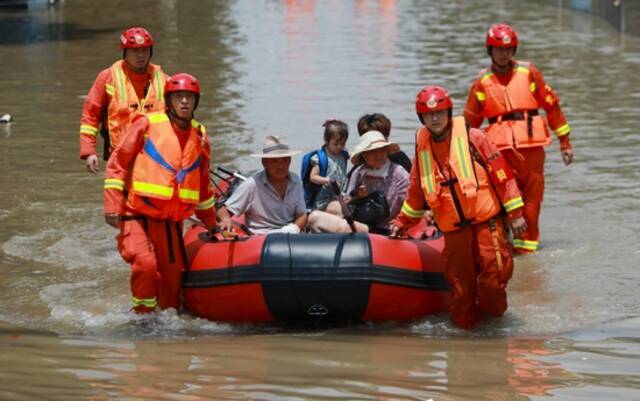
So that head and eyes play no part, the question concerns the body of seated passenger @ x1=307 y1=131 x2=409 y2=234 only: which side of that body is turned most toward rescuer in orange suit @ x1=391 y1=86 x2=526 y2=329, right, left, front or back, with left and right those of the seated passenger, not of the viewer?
left

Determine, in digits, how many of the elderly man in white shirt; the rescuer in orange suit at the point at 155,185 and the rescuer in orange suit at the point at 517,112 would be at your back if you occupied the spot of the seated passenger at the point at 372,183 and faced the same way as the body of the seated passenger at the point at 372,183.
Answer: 1

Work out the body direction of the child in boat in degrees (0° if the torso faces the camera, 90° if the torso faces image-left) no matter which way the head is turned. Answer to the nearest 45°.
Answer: approximately 315°

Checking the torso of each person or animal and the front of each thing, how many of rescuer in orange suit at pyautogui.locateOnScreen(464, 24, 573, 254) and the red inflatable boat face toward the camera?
2

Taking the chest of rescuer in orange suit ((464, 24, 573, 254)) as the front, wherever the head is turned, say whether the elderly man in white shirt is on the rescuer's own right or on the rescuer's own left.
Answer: on the rescuer's own right

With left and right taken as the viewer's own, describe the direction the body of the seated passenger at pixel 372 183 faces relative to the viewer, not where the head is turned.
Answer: facing the viewer and to the left of the viewer

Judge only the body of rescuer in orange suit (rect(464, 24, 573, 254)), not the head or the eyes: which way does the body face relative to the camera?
toward the camera

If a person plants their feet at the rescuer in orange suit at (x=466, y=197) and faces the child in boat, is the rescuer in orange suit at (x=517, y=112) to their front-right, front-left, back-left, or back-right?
front-right
